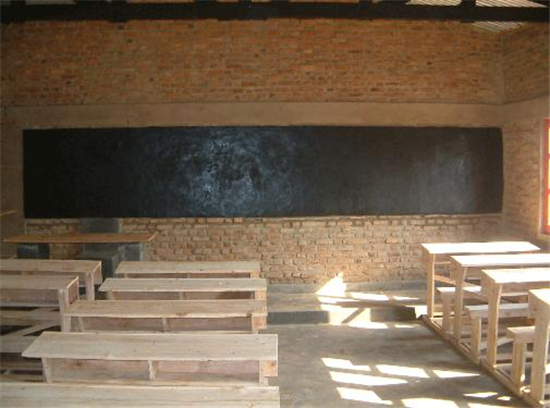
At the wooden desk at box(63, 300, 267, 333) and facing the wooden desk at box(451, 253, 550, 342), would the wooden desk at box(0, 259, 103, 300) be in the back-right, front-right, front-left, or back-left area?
back-left

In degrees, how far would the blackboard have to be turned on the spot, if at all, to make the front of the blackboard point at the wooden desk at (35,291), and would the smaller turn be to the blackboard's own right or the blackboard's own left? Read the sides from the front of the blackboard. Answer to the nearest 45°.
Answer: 0° — it already faces it

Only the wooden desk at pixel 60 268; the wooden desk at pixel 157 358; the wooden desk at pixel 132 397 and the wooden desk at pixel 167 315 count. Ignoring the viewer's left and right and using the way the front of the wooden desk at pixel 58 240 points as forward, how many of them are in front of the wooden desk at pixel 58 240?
4
